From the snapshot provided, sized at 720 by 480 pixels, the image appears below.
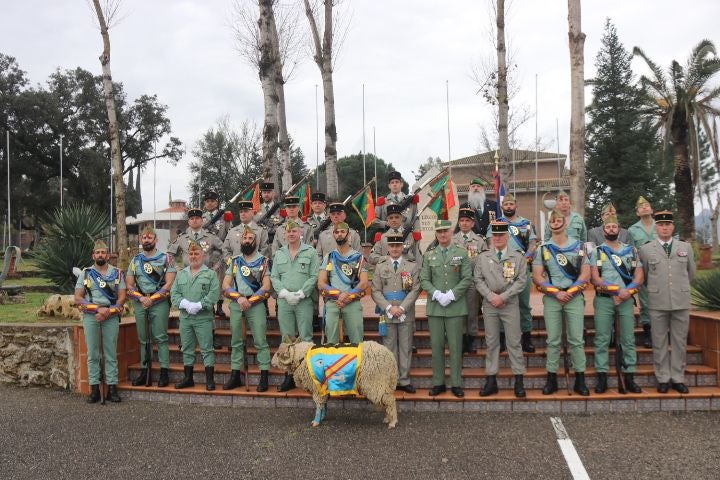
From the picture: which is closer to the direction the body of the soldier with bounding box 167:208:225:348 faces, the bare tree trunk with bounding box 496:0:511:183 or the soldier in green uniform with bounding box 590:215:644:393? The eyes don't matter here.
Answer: the soldier in green uniform

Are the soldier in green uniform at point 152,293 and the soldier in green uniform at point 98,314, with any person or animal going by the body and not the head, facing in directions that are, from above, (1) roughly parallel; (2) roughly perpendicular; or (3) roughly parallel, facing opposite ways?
roughly parallel

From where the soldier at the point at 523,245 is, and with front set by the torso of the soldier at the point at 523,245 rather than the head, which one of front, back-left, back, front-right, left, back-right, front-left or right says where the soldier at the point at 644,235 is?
left

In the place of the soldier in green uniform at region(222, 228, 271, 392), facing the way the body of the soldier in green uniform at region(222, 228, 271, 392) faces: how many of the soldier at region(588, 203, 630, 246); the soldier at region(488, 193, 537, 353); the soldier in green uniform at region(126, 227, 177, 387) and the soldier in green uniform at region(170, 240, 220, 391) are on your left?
2

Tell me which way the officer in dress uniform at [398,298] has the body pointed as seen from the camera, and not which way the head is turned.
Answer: toward the camera

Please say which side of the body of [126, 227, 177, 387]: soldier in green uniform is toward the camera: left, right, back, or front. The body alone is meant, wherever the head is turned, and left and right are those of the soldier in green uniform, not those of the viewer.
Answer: front

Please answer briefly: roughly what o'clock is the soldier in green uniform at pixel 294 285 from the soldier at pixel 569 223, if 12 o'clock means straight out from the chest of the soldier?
The soldier in green uniform is roughly at 2 o'clock from the soldier.

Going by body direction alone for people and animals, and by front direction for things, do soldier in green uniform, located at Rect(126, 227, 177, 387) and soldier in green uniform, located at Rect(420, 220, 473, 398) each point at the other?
no

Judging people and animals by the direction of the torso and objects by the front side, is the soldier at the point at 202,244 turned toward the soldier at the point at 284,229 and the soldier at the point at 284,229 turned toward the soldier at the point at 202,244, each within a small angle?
no

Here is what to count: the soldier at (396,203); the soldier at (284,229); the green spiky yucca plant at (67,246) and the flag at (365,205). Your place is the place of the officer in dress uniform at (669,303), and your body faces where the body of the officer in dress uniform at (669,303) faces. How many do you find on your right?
4

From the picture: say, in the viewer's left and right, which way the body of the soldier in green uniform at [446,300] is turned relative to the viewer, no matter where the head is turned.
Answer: facing the viewer

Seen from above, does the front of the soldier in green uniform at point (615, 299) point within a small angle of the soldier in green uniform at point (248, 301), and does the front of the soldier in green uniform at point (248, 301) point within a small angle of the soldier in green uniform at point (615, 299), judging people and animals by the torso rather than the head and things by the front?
no

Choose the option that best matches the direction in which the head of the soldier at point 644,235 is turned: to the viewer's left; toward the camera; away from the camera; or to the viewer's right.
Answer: toward the camera

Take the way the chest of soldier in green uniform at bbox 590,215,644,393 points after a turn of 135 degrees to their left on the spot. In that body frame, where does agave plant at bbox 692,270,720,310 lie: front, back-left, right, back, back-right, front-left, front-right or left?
front

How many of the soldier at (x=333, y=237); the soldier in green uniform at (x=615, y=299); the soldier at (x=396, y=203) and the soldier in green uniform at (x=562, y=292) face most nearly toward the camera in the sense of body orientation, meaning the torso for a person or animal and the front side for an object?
4

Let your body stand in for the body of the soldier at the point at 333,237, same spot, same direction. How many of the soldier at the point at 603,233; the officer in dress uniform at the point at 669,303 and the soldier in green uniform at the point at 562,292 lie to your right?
0

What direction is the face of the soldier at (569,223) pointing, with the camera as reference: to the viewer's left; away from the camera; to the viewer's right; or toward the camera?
toward the camera

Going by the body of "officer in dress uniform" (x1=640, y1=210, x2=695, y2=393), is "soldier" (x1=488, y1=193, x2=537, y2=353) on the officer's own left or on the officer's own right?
on the officer's own right

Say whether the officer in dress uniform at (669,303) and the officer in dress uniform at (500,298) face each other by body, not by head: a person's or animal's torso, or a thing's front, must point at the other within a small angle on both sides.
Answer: no

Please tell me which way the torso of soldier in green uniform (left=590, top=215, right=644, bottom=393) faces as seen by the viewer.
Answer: toward the camera
